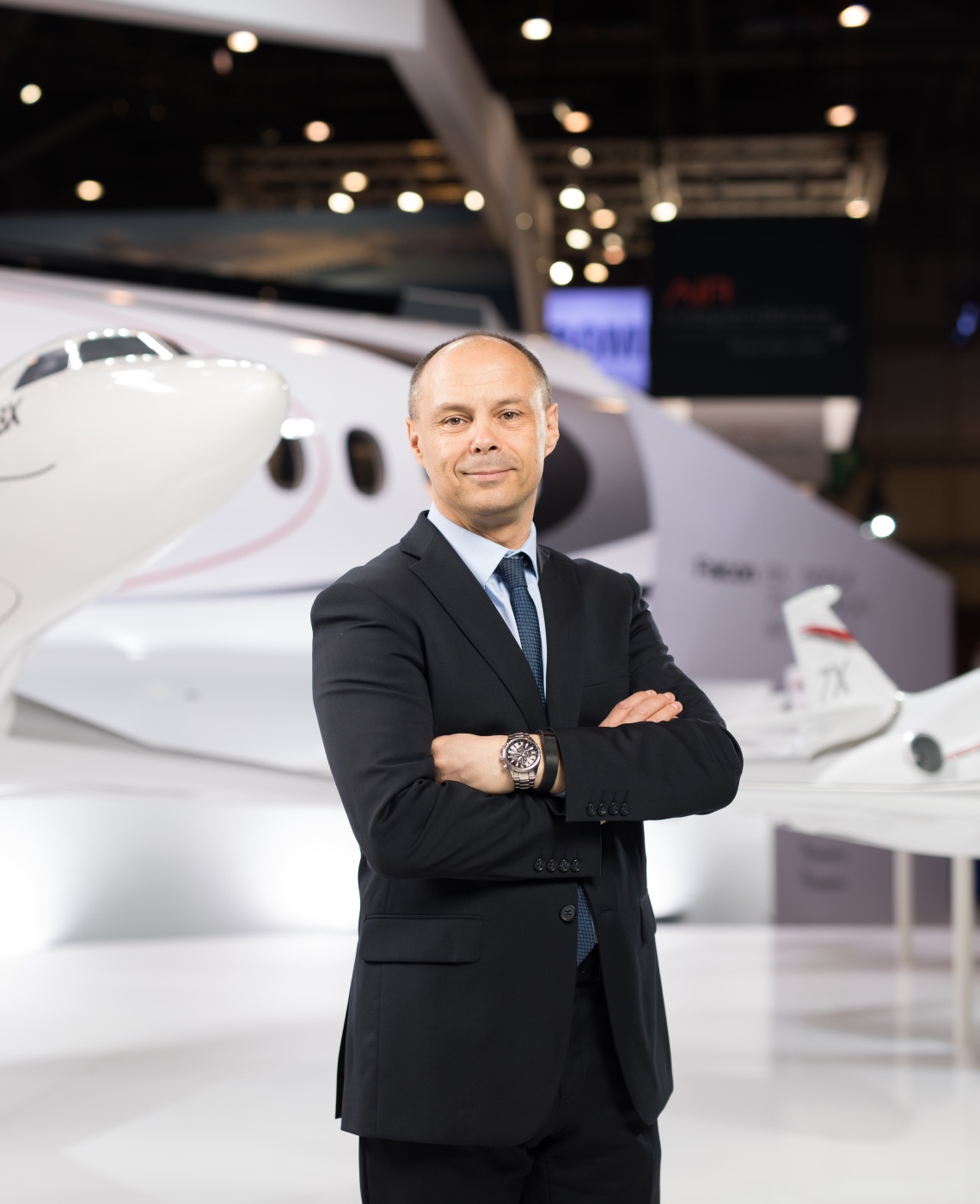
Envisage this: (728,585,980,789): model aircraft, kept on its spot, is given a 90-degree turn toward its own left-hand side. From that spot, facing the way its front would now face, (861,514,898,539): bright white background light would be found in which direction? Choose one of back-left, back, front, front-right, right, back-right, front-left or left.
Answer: front-left

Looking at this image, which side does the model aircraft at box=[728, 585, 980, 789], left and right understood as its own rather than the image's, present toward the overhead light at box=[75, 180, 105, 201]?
back

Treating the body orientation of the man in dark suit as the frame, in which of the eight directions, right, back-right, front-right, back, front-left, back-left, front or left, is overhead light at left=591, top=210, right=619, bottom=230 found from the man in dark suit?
back-left

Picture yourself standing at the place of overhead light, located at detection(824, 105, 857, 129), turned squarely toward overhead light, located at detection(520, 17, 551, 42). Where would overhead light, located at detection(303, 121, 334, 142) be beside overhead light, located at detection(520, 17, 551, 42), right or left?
right

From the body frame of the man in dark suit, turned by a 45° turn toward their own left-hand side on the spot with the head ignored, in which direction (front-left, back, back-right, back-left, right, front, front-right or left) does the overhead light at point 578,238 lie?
left

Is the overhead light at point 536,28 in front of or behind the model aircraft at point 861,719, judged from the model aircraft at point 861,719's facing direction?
behind

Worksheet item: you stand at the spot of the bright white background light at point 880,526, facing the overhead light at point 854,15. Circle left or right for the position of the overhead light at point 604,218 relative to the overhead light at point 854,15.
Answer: right

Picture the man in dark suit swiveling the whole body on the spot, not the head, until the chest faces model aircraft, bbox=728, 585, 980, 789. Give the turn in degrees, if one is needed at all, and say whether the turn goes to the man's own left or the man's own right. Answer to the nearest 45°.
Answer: approximately 135° to the man's own left

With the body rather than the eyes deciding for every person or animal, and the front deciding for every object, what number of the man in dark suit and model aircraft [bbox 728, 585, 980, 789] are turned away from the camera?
0

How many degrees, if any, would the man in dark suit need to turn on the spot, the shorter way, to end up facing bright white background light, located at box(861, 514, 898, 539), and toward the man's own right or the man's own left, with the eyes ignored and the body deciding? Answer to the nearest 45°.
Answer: approximately 135° to the man's own left

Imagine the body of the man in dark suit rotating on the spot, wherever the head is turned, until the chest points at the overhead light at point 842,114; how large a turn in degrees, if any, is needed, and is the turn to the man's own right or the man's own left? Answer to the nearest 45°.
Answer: approximately 135° to the man's own left

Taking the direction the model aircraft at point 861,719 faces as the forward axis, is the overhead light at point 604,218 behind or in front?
behind
